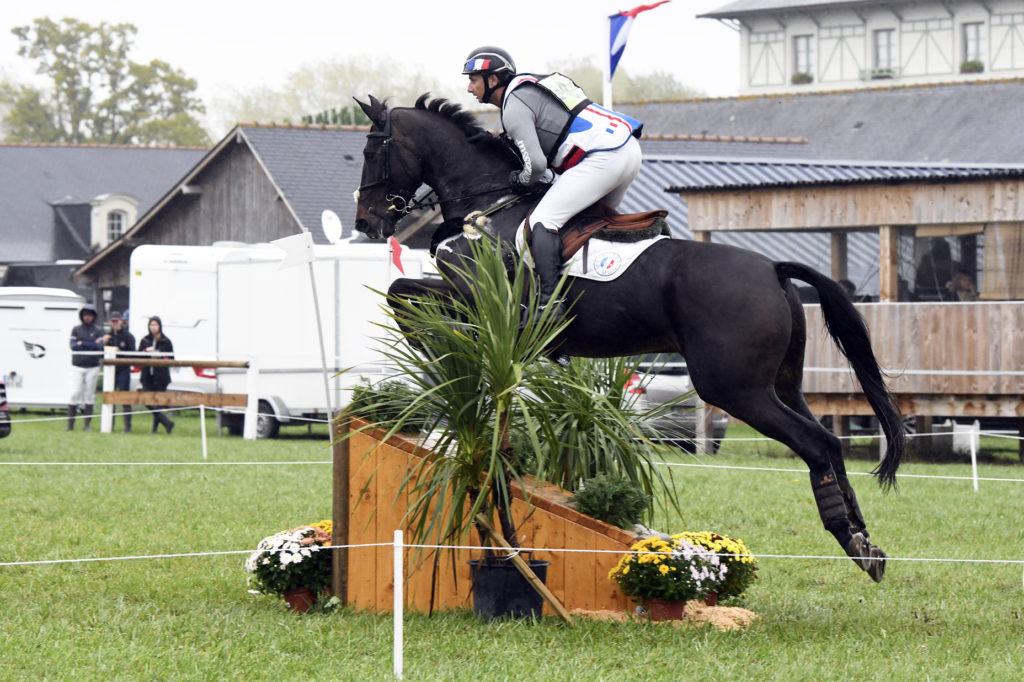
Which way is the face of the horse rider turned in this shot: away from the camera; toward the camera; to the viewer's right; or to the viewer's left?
to the viewer's left

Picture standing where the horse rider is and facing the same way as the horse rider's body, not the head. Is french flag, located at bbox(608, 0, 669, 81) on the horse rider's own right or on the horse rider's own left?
on the horse rider's own right

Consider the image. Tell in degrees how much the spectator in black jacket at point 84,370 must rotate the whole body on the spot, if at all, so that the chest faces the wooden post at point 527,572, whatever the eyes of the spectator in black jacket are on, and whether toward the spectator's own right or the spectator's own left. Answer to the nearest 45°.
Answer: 0° — they already face it

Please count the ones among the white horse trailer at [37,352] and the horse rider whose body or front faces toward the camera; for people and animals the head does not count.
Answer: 0

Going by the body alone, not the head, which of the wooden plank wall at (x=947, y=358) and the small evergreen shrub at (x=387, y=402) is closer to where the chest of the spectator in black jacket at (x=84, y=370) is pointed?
the small evergreen shrub

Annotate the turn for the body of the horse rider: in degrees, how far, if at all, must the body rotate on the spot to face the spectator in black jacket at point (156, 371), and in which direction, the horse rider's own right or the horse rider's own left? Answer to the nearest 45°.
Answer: approximately 45° to the horse rider's own right

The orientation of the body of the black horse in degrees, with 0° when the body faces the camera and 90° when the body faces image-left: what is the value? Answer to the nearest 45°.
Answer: approximately 90°

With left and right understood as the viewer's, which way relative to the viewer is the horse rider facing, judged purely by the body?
facing to the left of the viewer
